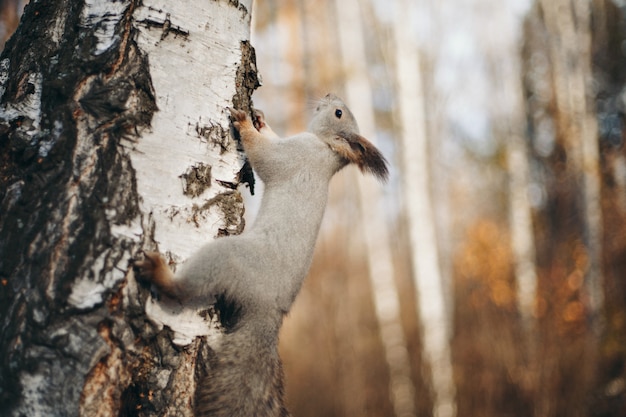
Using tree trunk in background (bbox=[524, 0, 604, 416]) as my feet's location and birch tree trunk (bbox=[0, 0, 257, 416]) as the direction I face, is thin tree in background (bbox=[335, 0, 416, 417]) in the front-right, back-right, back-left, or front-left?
front-right

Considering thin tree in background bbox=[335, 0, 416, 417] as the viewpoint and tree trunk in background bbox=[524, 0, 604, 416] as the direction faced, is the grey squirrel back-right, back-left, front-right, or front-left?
back-right

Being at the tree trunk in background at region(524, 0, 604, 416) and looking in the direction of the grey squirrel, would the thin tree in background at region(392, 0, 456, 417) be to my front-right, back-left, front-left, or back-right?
front-right

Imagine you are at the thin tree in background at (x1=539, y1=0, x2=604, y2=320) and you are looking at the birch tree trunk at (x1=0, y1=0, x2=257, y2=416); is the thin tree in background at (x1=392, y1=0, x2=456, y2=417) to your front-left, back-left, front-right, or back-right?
front-right
